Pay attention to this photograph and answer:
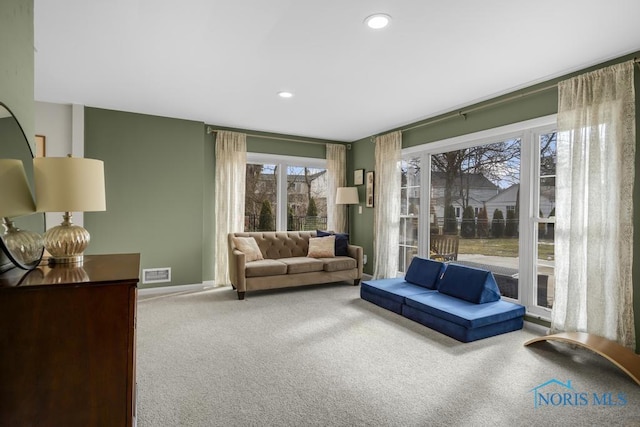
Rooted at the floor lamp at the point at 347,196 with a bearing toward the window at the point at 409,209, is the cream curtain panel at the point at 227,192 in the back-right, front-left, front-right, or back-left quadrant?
back-right

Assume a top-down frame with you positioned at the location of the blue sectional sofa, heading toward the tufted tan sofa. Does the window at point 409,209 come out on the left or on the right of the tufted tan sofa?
right

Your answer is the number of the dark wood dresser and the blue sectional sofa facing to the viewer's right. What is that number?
1

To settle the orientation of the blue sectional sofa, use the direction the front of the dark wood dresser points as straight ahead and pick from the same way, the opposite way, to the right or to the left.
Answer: the opposite way

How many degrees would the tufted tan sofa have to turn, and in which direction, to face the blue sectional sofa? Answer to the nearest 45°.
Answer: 0° — it already faces it

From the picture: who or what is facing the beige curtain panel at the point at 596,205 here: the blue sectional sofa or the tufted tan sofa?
the tufted tan sofa

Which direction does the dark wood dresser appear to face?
to the viewer's right

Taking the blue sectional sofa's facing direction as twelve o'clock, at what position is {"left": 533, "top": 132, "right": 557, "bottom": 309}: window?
The window is roughly at 7 o'clock from the blue sectional sofa.

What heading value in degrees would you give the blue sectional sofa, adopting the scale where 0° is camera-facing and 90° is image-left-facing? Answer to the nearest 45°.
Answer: approximately 45°
